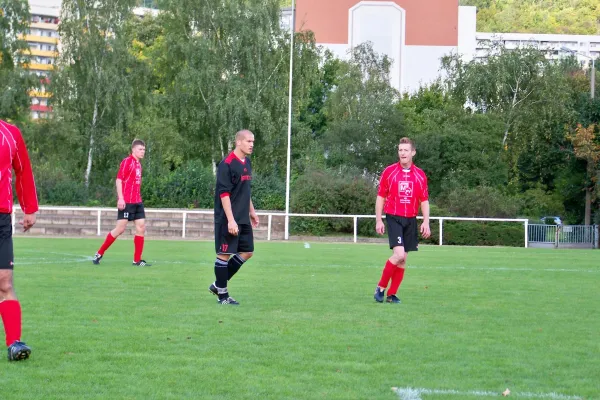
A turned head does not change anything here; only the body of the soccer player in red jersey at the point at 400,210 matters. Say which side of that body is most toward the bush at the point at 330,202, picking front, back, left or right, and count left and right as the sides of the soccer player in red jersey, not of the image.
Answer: back

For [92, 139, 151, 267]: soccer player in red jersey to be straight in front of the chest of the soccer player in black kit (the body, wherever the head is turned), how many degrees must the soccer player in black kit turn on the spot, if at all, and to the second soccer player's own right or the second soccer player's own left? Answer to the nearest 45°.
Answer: approximately 135° to the second soccer player's own left

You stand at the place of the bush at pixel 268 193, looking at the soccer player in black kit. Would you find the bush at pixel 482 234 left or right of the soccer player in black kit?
left

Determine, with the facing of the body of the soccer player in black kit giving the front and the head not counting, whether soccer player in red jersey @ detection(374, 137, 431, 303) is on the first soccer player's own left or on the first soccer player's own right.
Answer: on the first soccer player's own left

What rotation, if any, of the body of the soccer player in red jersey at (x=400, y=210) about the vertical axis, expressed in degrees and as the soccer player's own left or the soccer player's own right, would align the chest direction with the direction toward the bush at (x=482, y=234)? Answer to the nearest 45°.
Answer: approximately 180°

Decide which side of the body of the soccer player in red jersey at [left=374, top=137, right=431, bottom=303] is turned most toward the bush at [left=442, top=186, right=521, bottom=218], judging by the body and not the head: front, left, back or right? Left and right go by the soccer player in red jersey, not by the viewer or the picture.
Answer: back

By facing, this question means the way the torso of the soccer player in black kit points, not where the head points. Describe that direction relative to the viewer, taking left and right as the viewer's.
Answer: facing the viewer and to the right of the viewer

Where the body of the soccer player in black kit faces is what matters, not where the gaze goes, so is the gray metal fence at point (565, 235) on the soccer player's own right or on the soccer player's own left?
on the soccer player's own left

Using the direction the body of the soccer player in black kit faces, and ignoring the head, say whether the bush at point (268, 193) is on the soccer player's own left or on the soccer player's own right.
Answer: on the soccer player's own left

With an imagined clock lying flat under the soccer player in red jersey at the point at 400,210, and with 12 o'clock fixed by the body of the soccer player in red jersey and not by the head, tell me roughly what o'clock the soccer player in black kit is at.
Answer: The soccer player in black kit is roughly at 2 o'clock from the soccer player in red jersey.

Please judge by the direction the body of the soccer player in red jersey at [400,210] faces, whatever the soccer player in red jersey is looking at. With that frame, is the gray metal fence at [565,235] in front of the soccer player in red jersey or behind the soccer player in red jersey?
behind

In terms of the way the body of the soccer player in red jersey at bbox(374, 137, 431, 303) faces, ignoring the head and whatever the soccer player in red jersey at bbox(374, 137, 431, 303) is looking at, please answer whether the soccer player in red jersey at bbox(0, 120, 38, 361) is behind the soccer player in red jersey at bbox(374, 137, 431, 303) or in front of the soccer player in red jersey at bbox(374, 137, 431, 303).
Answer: in front

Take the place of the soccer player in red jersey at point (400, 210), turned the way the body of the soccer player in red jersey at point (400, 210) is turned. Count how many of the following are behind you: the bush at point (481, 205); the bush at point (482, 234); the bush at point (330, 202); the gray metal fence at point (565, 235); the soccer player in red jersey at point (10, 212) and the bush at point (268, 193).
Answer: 5

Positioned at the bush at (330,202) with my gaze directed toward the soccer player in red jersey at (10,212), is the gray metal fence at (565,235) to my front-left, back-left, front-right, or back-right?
back-left

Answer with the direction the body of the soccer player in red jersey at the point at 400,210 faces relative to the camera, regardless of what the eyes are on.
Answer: toward the camera

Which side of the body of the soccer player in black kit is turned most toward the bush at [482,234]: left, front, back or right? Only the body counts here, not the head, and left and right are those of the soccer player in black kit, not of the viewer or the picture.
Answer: left

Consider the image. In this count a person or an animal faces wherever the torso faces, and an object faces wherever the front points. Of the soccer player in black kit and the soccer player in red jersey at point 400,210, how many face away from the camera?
0
